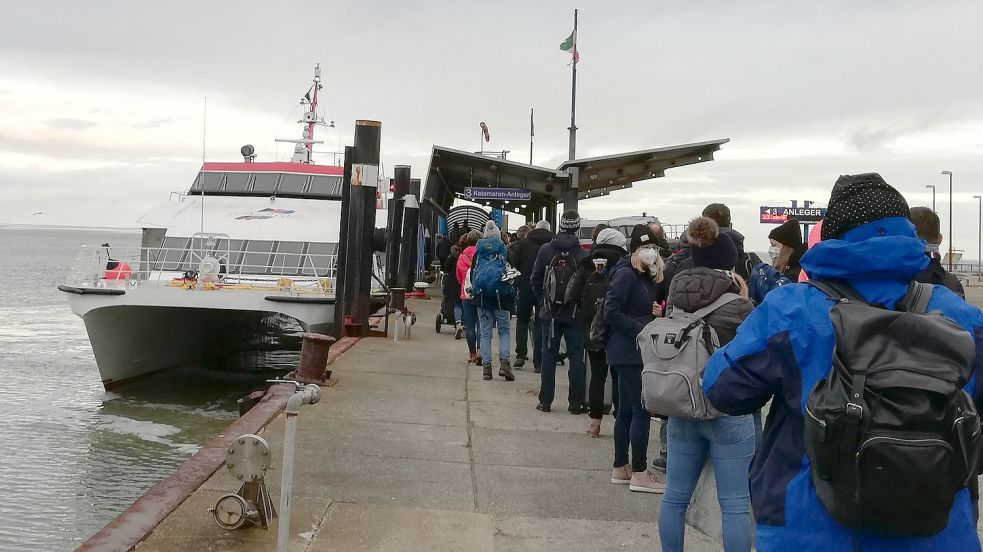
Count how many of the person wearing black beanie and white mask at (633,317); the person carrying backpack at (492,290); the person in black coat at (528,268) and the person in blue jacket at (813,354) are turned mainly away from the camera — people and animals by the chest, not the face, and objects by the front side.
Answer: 3

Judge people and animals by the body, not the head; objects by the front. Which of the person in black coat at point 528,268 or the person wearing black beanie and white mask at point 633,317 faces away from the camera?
the person in black coat

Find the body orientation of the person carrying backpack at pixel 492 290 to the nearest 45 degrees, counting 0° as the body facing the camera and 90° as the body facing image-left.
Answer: approximately 180°

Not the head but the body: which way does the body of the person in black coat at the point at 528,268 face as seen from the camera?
away from the camera

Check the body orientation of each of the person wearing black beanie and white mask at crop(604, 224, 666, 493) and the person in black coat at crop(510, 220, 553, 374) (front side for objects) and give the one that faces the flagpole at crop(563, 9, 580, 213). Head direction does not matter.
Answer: the person in black coat

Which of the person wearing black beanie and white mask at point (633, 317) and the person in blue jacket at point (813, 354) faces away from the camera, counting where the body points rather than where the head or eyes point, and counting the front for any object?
the person in blue jacket

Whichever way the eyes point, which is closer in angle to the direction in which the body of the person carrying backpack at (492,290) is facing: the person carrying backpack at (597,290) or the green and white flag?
the green and white flag

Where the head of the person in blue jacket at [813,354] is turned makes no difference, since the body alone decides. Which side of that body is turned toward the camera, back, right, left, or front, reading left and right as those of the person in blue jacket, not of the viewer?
back

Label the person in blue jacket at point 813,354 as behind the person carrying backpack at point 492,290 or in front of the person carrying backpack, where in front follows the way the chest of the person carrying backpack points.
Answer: behind

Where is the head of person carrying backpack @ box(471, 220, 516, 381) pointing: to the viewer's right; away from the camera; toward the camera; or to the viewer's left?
away from the camera

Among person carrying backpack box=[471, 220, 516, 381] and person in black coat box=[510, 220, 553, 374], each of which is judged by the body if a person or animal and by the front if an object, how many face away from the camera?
2

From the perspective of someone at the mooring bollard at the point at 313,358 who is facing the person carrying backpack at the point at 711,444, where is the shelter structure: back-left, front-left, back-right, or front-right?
back-left
